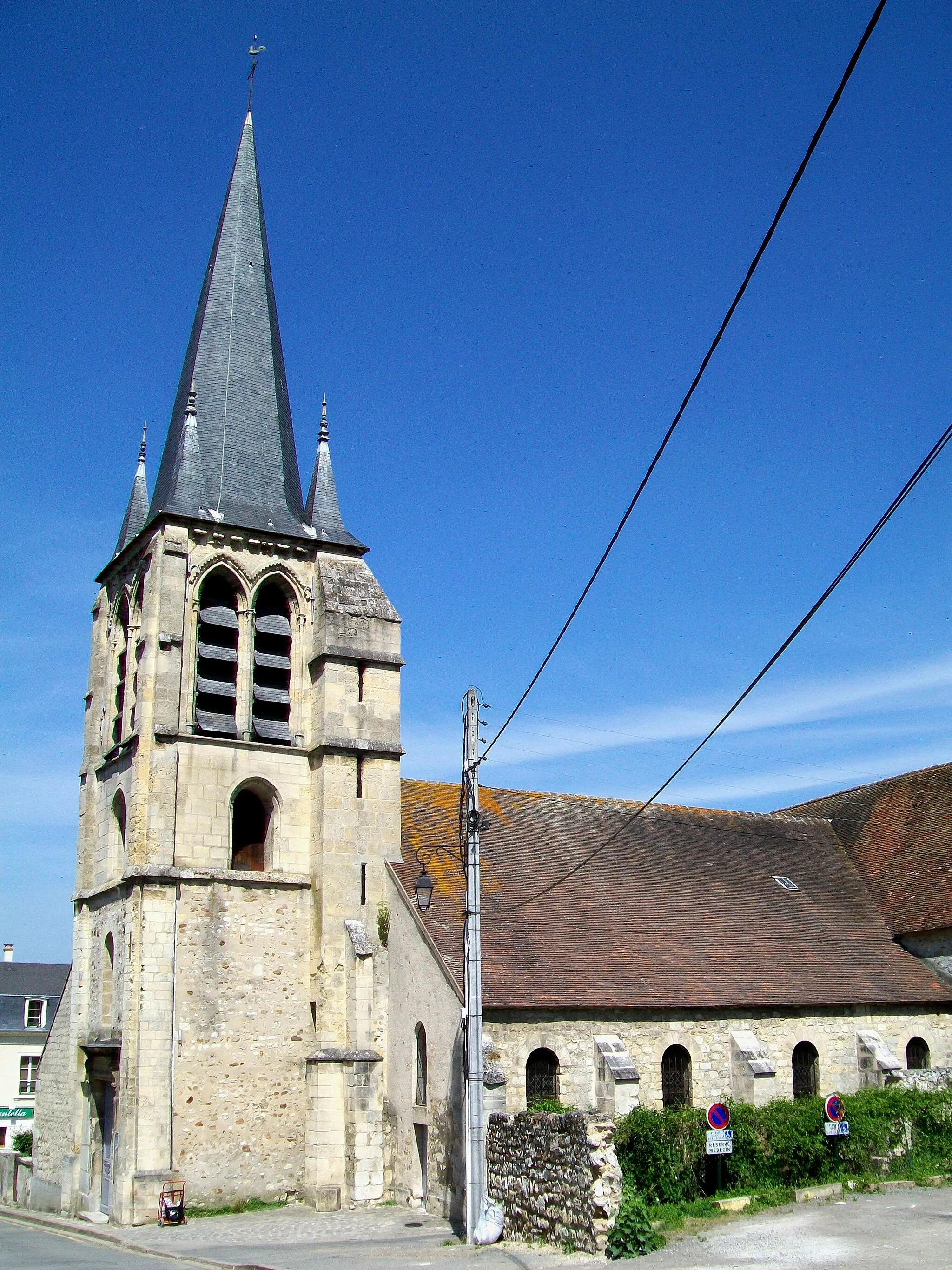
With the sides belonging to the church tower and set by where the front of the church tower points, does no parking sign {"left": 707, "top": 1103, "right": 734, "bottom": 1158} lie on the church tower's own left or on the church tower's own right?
on the church tower's own left

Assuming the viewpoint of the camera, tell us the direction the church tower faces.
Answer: facing the viewer and to the left of the viewer

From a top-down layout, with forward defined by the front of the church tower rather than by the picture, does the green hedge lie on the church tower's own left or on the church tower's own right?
on the church tower's own left

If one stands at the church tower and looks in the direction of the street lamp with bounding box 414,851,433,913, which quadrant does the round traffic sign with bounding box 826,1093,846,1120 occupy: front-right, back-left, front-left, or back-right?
front-left

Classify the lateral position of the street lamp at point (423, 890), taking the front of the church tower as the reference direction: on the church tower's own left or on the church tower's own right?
on the church tower's own left

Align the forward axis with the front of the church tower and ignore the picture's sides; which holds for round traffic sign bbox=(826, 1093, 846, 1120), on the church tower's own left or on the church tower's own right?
on the church tower's own left
